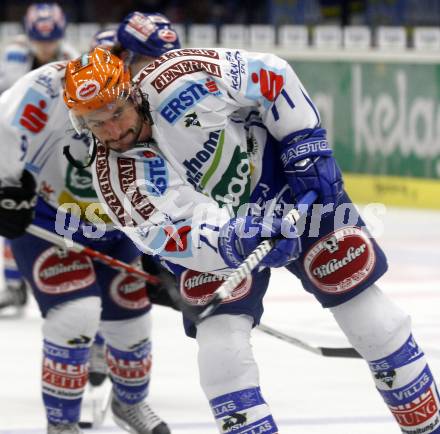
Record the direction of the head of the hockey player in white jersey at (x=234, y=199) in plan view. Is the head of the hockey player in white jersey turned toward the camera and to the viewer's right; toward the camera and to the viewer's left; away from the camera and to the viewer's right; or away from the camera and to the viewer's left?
toward the camera and to the viewer's left

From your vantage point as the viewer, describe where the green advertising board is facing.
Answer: facing the viewer

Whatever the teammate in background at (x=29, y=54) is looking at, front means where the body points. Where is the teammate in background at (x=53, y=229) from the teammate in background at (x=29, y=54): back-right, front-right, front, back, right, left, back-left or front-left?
front

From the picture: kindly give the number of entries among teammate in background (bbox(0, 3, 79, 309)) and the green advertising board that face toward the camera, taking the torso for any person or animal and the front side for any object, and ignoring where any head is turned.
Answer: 2

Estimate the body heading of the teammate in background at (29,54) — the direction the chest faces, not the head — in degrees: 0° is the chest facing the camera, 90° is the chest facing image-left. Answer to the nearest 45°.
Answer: approximately 0°

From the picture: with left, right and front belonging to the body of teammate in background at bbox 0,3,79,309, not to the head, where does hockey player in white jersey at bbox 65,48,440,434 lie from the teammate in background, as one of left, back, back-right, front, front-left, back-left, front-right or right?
front

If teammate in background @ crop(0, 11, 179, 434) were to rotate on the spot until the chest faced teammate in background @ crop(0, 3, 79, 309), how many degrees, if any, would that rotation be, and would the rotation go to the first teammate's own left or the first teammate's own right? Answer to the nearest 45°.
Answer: approximately 135° to the first teammate's own left

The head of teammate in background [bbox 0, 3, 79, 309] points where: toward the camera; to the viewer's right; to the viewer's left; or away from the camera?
toward the camera

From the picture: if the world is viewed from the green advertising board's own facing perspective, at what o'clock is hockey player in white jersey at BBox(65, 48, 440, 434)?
The hockey player in white jersey is roughly at 12 o'clock from the green advertising board.

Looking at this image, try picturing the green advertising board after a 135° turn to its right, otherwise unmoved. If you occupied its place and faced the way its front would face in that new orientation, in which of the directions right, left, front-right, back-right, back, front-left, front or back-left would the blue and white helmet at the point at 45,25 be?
left

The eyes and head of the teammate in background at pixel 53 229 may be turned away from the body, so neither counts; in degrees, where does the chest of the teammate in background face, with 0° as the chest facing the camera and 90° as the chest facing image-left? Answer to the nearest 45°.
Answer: approximately 315°
